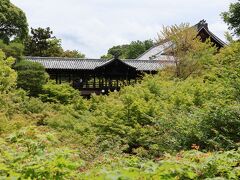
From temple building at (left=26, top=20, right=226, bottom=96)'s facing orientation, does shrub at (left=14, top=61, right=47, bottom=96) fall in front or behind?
in front

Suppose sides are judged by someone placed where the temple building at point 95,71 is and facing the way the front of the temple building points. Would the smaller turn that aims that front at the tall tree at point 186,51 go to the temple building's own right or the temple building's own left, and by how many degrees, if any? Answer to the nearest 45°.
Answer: approximately 45° to the temple building's own left

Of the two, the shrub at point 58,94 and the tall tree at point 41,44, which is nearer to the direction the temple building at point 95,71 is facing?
the shrub

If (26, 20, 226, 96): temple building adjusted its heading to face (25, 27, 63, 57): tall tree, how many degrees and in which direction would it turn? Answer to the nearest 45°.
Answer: approximately 135° to its right

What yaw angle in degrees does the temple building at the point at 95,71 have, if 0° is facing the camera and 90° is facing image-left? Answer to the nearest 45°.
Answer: approximately 0°

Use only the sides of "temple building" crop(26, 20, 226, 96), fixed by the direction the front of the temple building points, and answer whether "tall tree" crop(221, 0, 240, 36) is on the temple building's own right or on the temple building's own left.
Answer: on the temple building's own left
